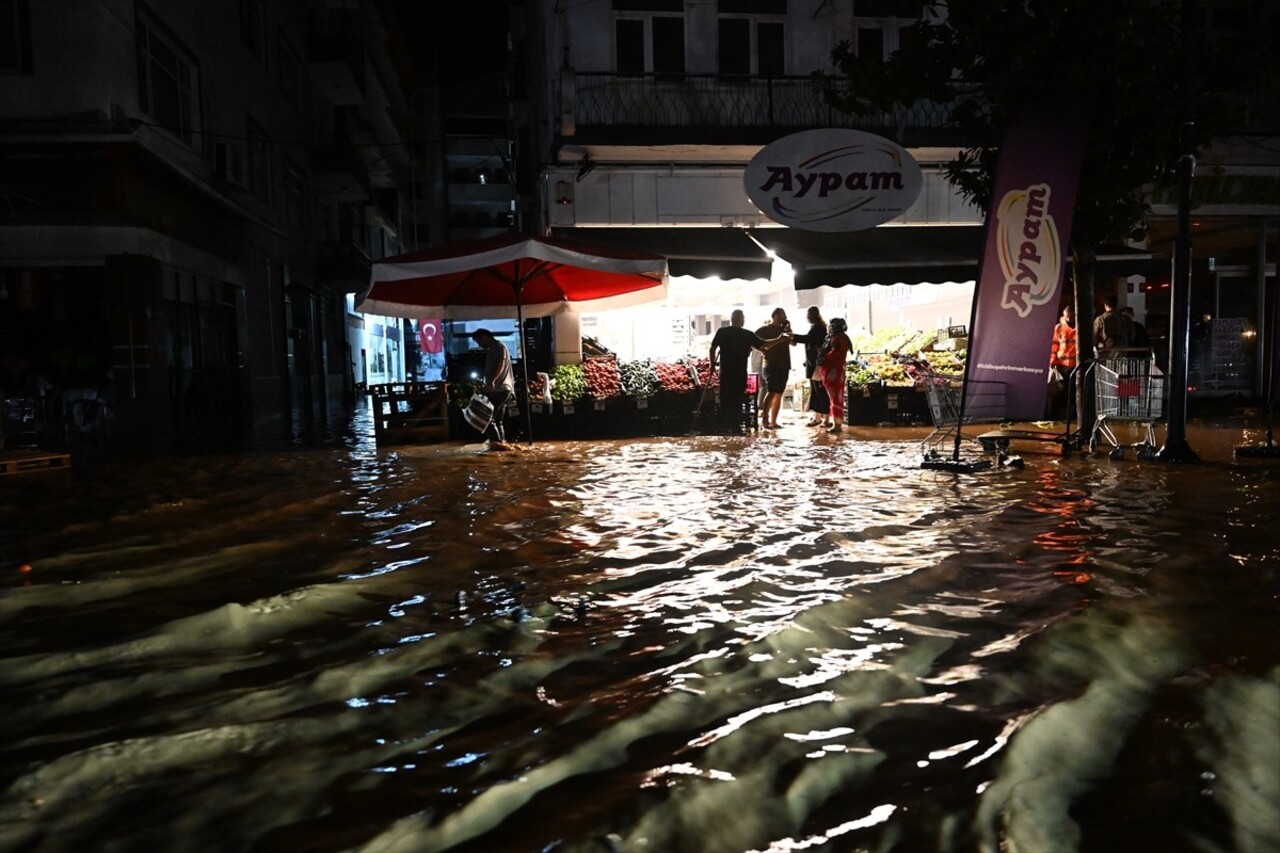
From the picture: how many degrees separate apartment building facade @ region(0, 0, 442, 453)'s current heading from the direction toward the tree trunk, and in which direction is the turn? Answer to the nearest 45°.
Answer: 0° — it already faces it

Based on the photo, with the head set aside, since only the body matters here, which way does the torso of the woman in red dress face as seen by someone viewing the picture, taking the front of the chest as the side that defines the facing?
to the viewer's left

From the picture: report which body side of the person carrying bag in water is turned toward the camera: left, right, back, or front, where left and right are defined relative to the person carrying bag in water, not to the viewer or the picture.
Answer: left

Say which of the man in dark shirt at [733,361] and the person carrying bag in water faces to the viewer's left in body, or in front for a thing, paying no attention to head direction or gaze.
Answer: the person carrying bag in water

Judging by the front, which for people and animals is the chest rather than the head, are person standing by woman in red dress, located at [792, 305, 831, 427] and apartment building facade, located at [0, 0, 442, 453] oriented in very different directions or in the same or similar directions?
very different directions

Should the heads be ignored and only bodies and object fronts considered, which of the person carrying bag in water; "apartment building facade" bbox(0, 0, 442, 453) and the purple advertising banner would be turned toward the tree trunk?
the apartment building facade

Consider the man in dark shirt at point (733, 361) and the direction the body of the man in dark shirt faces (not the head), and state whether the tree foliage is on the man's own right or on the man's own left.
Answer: on the man's own right

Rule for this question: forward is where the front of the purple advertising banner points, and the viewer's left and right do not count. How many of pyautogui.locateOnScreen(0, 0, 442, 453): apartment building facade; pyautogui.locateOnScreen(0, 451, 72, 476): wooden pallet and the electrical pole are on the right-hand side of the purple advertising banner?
2

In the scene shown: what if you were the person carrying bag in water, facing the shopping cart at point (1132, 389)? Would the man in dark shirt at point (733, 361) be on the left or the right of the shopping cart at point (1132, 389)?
left

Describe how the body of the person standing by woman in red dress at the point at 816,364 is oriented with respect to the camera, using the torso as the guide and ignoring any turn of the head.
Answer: to the viewer's left
